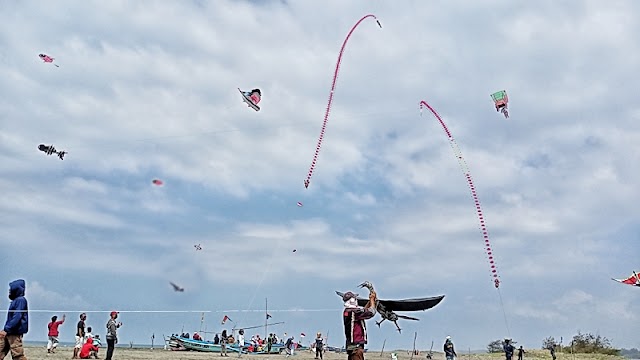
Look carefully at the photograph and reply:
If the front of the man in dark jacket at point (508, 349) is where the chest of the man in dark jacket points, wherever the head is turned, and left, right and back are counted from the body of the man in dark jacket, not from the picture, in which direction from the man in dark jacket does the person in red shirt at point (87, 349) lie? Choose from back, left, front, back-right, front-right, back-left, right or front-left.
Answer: back-left

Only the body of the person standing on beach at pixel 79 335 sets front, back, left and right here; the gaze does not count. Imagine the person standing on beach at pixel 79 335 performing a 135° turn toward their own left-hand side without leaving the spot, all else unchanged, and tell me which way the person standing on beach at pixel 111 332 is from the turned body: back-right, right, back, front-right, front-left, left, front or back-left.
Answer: back-left

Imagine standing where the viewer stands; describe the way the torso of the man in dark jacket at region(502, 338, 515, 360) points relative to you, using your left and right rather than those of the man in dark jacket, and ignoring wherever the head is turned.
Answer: facing away from the viewer
